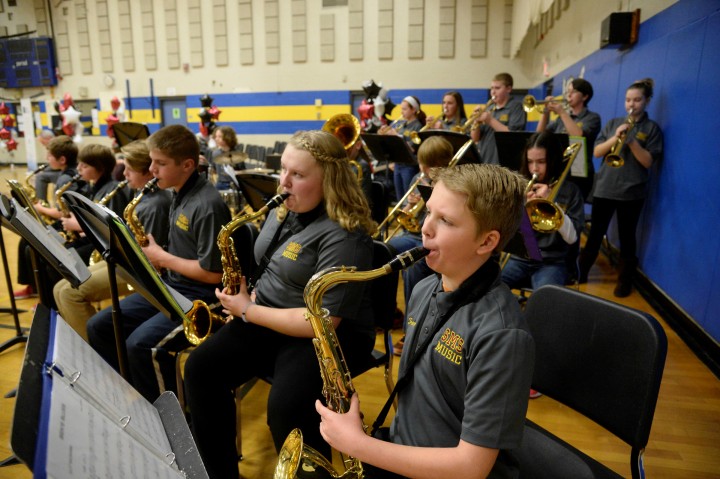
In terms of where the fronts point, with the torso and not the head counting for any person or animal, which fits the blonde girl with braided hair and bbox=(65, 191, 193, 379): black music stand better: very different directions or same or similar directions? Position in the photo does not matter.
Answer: very different directions

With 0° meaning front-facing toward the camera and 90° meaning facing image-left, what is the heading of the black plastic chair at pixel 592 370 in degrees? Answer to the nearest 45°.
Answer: approximately 45°

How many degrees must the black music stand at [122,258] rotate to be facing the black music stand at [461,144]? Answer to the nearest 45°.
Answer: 0° — it already faces it

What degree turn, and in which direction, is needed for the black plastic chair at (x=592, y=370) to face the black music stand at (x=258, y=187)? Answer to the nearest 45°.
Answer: approximately 90° to its right

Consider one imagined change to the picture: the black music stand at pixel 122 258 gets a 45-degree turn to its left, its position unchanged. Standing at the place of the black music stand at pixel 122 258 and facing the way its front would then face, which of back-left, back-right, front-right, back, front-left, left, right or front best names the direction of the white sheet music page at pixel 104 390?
back

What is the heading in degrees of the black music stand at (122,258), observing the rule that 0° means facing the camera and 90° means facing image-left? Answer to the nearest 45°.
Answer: approximately 225°

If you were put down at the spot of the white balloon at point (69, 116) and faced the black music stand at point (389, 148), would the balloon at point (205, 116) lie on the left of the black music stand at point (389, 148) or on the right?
left

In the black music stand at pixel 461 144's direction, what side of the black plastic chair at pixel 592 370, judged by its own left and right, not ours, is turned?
right
